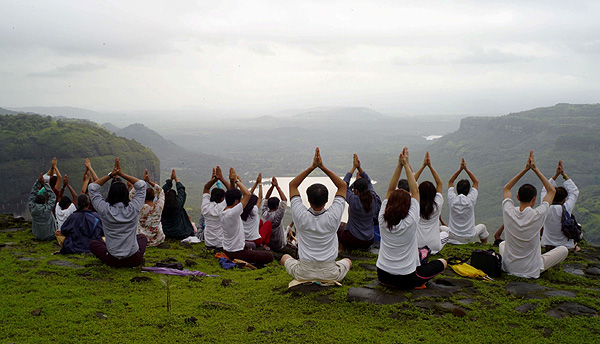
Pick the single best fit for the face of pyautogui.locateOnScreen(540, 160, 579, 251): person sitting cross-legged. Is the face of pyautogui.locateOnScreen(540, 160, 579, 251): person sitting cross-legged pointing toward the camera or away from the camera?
away from the camera

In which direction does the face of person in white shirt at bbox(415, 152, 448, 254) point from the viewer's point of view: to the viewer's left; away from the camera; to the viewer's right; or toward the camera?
away from the camera

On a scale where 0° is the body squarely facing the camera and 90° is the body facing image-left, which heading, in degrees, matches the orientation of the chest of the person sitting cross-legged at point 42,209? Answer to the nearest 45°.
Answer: approximately 180°

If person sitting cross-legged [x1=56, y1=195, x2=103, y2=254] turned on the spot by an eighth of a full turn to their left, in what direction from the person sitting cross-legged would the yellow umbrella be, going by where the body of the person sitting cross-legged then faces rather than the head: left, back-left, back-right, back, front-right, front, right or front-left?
back

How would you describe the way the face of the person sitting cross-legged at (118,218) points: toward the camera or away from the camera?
away from the camera

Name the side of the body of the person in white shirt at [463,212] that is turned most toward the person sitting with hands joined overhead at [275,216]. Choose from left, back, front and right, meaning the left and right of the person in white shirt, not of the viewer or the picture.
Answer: left

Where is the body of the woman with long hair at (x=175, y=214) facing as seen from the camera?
away from the camera

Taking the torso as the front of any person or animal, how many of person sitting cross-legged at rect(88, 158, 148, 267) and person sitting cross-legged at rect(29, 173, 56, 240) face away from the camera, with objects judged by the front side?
2

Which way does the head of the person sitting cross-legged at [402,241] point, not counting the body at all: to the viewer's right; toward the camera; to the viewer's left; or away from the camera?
away from the camera

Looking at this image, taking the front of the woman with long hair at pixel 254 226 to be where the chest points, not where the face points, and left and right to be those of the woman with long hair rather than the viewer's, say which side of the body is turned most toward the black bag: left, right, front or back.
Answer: right

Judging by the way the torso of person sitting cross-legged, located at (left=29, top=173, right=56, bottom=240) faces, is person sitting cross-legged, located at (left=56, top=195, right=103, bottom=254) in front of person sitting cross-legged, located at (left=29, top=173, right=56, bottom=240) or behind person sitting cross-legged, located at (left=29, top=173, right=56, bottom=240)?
behind

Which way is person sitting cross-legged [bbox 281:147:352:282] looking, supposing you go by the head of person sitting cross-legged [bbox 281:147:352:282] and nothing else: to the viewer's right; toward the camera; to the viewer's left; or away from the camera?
away from the camera

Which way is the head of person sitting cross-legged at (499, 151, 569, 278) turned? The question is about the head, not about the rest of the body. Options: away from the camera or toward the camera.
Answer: away from the camera

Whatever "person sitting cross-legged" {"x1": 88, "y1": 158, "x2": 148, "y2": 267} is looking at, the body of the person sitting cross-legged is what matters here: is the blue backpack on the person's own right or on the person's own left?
on the person's own right
